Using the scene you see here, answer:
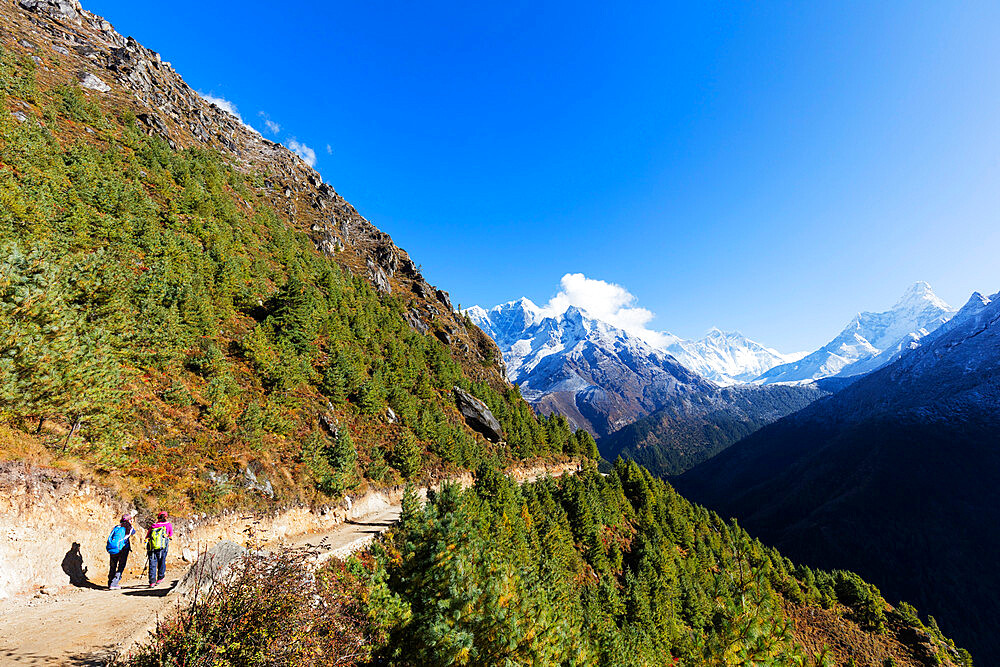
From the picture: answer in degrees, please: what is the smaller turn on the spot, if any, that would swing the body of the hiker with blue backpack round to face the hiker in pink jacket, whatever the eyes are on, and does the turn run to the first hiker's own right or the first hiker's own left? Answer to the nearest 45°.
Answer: approximately 45° to the first hiker's own right

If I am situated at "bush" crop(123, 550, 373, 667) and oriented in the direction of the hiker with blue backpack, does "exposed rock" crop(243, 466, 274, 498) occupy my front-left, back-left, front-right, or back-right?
front-right

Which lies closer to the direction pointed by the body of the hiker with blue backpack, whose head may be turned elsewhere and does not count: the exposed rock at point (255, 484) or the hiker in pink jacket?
the exposed rock

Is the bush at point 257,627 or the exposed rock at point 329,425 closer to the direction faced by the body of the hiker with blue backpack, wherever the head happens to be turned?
the exposed rock

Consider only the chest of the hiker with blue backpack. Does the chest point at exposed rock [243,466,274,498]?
yes

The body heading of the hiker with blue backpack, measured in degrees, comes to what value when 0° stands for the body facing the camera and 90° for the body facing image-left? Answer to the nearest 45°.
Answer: approximately 225°

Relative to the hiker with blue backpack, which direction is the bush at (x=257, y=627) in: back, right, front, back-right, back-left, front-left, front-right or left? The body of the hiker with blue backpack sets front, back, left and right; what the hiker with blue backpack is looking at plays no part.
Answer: back-right

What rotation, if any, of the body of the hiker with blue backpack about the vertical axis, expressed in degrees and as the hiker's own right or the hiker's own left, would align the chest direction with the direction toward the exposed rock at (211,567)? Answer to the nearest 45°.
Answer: approximately 135° to the hiker's own right

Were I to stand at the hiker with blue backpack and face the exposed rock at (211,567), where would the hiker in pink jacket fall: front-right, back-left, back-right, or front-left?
front-left

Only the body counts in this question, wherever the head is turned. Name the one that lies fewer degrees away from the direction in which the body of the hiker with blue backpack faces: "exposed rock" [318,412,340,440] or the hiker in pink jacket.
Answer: the exposed rock

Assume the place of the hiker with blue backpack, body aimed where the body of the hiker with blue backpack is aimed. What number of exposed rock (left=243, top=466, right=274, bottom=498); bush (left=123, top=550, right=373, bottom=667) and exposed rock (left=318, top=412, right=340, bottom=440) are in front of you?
2

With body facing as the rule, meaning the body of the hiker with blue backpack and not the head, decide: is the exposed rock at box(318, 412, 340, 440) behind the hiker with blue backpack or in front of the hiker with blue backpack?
in front
